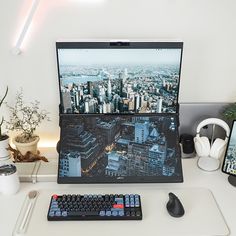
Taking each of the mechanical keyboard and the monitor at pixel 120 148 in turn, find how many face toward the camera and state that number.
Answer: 2

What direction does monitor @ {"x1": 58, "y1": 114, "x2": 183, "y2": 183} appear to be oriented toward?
toward the camera

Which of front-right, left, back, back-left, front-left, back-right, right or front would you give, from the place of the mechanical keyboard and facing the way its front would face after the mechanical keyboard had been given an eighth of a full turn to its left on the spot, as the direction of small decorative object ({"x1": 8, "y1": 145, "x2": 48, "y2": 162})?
back

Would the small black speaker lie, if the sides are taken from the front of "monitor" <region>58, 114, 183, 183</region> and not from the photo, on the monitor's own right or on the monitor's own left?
on the monitor's own left

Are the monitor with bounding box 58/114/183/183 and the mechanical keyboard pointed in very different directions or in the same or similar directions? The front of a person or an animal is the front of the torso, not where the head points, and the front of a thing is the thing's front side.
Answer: same or similar directions

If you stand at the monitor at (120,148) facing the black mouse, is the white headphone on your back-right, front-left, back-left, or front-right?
front-left

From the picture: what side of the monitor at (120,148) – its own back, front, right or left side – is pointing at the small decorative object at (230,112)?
left

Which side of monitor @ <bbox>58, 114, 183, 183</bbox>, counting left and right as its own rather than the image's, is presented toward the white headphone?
left
